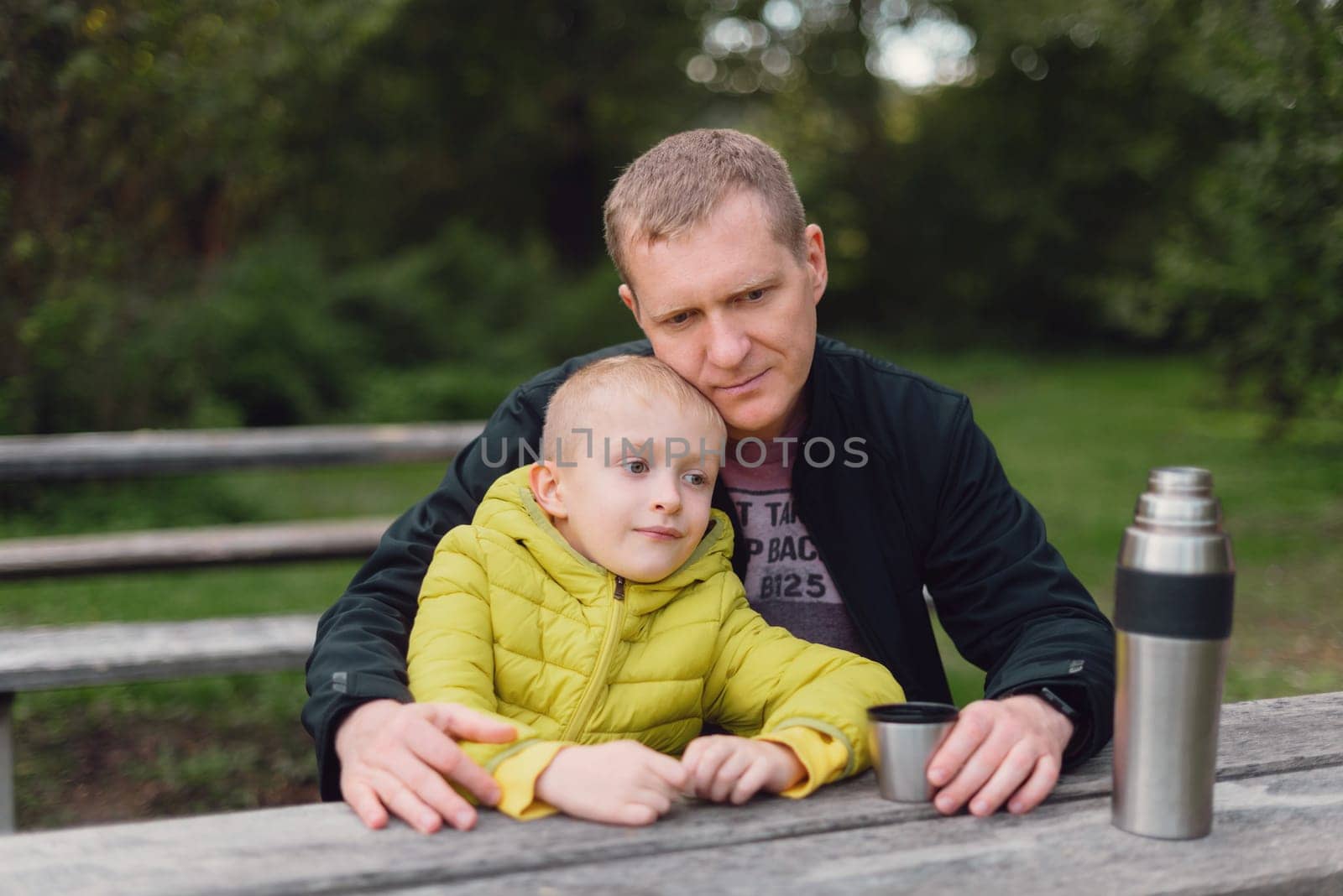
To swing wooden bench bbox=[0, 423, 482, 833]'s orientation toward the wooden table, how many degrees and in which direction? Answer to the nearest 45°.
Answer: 0° — it already faces it

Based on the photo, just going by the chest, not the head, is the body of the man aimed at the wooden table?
yes

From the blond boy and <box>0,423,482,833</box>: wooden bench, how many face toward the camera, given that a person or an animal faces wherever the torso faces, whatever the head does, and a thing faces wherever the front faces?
2

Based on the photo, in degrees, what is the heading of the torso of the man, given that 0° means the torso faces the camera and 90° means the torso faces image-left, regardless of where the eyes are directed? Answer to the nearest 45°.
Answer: approximately 0°

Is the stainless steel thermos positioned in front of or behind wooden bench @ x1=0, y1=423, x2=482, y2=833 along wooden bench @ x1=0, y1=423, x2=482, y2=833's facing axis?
in front

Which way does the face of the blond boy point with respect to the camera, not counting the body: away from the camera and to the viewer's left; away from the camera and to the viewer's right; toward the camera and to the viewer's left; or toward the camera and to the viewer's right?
toward the camera and to the viewer's right

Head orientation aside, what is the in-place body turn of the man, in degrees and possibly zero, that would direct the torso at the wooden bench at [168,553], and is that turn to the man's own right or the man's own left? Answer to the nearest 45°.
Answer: approximately 135° to the man's own right

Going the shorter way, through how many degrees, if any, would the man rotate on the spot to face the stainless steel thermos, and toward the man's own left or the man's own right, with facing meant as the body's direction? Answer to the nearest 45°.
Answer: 0° — they already face it

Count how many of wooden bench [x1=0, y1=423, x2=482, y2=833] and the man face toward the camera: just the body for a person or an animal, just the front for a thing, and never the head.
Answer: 2

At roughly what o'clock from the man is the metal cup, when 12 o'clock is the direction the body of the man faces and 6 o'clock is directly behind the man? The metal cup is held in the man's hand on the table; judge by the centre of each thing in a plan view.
The metal cup is roughly at 12 o'clock from the man.
